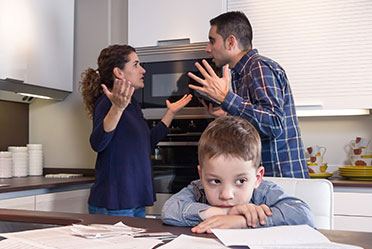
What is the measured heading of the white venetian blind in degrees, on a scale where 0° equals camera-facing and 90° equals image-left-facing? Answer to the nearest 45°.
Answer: approximately 0°

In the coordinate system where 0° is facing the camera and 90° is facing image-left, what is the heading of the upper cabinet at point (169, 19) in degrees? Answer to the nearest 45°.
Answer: approximately 0°

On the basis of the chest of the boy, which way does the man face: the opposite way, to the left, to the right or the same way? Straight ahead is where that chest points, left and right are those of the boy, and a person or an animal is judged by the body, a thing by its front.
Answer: to the right

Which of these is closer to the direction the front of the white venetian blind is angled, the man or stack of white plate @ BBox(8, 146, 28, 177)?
the man

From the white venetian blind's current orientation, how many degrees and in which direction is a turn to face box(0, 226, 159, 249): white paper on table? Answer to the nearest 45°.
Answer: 0° — it already faces it

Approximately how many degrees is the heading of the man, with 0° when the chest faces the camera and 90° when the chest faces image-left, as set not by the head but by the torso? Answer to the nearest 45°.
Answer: approximately 90°

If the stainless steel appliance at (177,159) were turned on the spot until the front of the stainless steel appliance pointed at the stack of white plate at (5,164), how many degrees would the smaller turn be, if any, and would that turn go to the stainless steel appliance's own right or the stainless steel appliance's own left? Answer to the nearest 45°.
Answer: approximately 90° to the stainless steel appliance's own right

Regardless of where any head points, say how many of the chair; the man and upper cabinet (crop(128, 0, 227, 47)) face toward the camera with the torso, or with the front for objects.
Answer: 2
